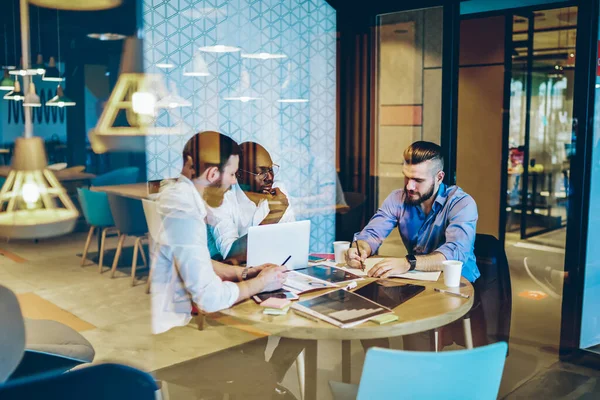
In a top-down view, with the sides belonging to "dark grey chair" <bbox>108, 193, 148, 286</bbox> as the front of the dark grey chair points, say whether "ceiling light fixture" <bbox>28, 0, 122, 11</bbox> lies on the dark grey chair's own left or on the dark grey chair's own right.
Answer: on the dark grey chair's own left

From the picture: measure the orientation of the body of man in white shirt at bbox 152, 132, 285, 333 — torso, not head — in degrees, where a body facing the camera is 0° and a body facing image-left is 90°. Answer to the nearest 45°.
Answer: approximately 270°

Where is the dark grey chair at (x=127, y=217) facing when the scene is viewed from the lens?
facing away from the viewer and to the right of the viewer

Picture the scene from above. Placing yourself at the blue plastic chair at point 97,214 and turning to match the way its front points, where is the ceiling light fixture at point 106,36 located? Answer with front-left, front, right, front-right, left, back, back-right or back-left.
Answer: front-left

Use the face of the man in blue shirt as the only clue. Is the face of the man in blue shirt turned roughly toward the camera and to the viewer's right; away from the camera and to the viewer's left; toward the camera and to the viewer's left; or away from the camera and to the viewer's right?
toward the camera and to the viewer's left

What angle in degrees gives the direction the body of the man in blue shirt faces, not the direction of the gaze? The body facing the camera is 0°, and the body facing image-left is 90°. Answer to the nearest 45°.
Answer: approximately 45°

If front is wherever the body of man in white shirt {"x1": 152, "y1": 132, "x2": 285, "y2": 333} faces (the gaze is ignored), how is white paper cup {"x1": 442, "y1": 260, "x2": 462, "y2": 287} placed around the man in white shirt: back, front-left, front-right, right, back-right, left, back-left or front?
front

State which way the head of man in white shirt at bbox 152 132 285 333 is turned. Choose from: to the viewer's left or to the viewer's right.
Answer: to the viewer's right
